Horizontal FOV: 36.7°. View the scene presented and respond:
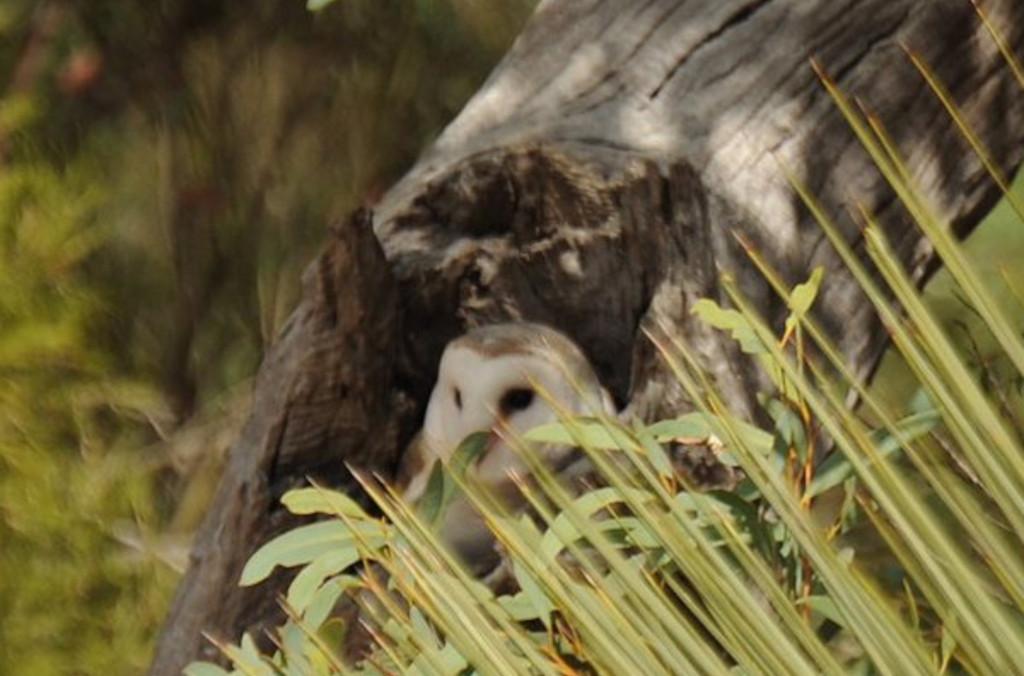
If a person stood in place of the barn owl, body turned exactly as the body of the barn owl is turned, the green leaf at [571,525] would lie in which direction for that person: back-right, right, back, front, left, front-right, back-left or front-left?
front-left

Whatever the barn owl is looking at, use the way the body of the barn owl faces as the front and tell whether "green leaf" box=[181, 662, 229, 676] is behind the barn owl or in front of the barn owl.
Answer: in front

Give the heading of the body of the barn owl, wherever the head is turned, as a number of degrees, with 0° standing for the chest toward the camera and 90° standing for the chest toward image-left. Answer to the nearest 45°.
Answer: approximately 45°

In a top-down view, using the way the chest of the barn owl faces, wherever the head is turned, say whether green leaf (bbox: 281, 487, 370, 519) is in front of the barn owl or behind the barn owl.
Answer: in front

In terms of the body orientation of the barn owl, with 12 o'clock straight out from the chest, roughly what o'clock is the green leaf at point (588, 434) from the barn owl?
The green leaf is roughly at 10 o'clock from the barn owl.
